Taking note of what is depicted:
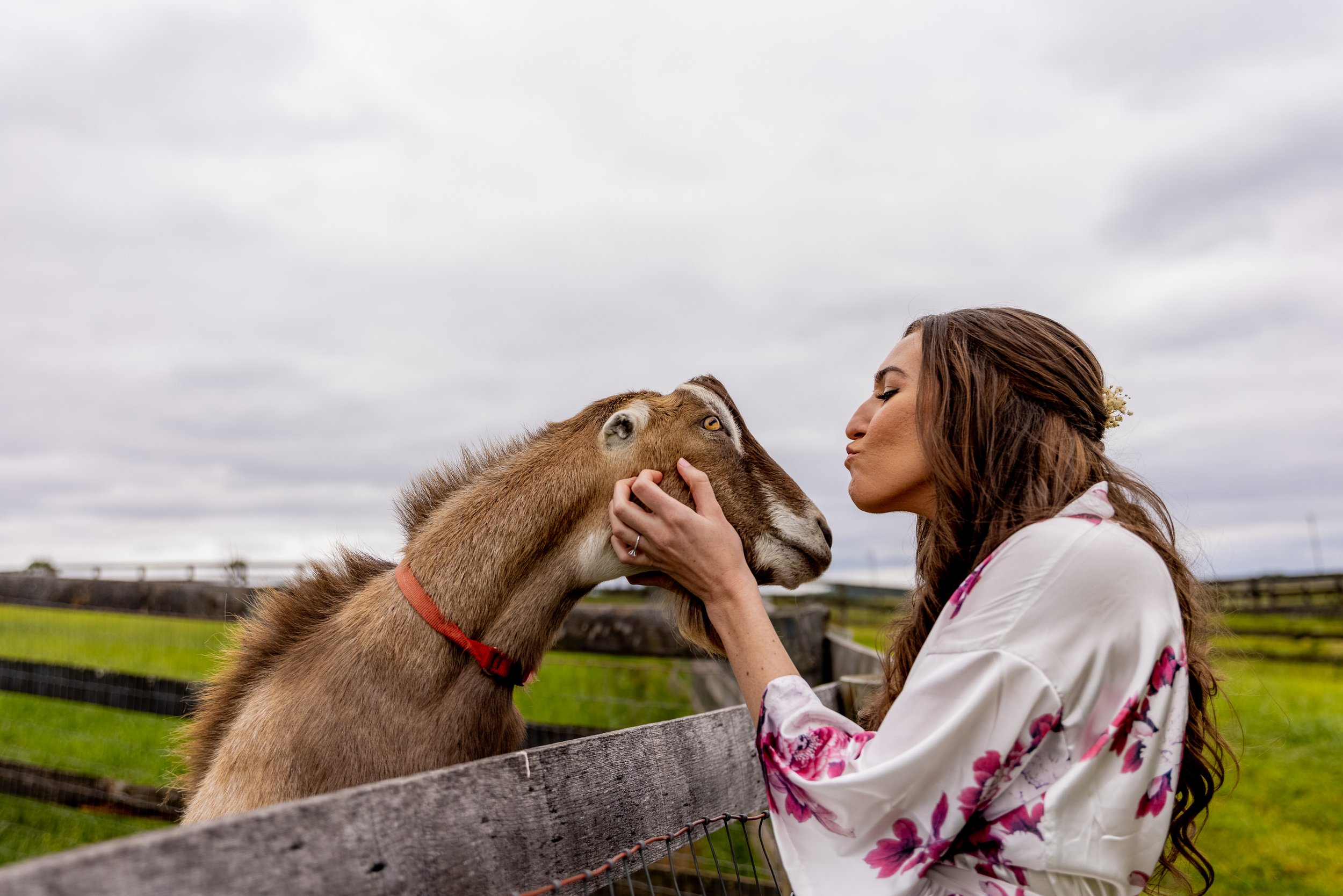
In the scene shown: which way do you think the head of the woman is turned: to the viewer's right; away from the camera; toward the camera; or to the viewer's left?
to the viewer's left

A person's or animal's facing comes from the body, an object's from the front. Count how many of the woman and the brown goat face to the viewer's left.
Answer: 1

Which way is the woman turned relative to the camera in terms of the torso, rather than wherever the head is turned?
to the viewer's left

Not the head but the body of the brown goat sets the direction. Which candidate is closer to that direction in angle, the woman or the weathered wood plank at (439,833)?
the woman

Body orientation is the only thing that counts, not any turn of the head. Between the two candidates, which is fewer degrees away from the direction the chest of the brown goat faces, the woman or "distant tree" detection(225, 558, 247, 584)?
the woman

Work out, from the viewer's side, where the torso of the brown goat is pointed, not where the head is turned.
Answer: to the viewer's right
